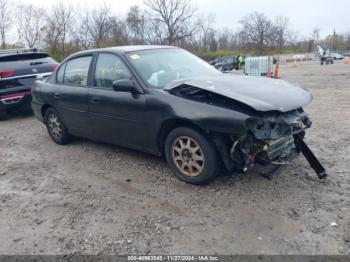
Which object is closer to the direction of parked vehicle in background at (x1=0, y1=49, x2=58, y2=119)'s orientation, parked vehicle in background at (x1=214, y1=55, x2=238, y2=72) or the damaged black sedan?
the parked vehicle in background

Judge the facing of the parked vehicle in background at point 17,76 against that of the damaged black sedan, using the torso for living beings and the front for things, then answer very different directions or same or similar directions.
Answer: very different directions

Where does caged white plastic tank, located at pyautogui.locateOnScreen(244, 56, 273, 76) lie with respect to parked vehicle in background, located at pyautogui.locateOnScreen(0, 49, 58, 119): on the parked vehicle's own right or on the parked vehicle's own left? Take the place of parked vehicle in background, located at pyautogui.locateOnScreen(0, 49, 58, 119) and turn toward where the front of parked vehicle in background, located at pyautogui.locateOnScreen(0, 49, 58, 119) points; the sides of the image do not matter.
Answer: on the parked vehicle's own right

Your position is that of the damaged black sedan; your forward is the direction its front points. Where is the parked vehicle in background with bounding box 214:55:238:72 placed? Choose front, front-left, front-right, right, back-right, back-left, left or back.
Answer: back-left

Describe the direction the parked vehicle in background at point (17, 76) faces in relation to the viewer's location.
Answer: facing away from the viewer and to the left of the viewer

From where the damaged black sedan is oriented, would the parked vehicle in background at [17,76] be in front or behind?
behind

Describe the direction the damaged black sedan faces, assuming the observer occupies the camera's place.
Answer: facing the viewer and to the right of the viewer

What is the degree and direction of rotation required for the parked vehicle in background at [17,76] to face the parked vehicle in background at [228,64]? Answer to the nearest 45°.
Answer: approximately 90° to its right
